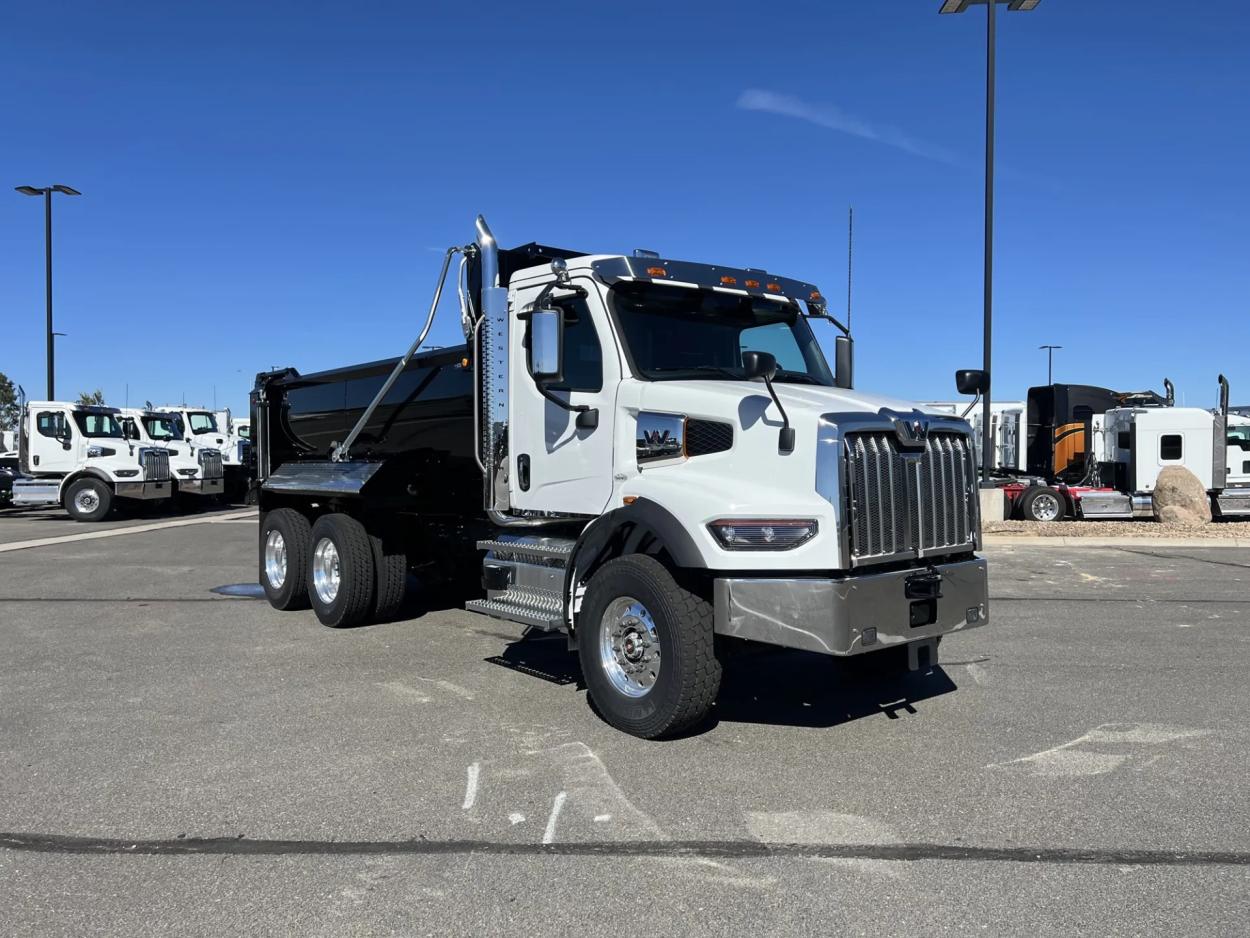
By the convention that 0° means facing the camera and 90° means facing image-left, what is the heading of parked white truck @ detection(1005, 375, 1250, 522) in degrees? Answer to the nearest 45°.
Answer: approximately 270°

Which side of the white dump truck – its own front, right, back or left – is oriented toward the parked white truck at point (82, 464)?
back

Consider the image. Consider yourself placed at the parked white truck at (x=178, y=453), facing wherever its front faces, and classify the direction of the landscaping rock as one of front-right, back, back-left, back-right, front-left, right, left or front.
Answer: front

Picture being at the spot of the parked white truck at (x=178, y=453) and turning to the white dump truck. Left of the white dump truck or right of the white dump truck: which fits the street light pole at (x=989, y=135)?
left

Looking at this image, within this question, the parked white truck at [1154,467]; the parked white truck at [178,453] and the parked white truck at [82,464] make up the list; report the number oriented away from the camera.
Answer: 0

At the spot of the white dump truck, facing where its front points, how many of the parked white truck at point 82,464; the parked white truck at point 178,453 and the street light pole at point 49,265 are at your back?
3

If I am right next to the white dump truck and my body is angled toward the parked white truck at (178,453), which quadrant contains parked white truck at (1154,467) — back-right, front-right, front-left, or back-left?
front-right

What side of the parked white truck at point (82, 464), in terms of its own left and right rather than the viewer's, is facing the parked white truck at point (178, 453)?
left

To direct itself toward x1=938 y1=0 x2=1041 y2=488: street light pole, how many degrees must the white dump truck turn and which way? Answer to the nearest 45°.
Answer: approximately 90° to its left

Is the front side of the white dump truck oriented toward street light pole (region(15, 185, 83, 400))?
no

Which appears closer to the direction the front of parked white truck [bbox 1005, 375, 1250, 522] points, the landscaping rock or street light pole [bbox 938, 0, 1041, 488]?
the landscaping rock

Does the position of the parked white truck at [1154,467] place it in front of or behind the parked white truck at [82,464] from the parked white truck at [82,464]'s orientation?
in front

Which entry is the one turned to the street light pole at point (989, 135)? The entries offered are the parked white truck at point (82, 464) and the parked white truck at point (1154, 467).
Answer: the parked white truck at point (82, 464)

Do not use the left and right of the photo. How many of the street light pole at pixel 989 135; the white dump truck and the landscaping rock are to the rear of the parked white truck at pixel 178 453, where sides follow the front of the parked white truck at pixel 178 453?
0

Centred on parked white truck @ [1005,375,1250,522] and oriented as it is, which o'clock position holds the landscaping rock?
The landscaping rock is roughly at 2 o'clock from the parked white truck.

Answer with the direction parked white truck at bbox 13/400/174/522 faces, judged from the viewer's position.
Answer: facing the viewer and to the right of the viewer
